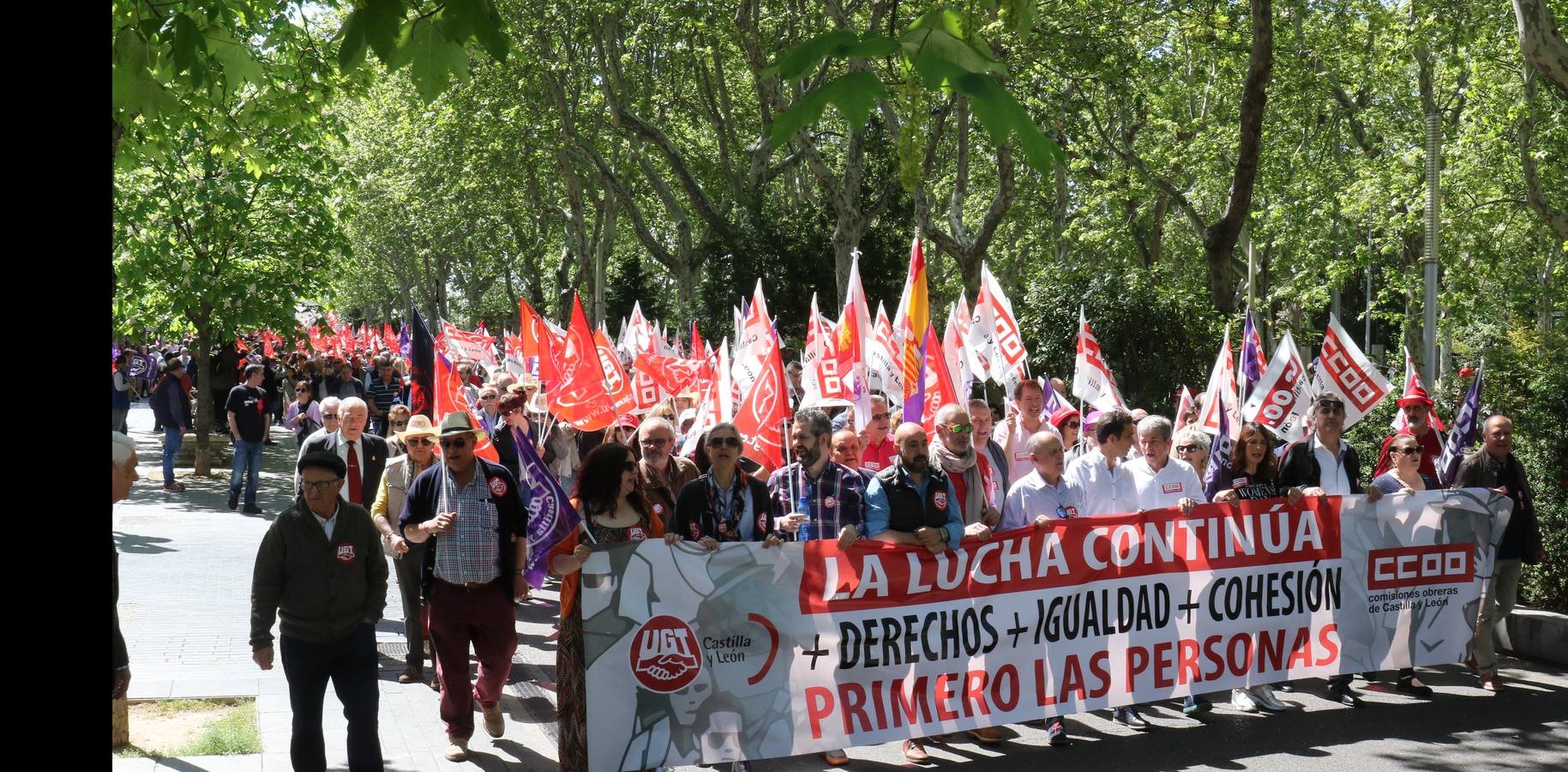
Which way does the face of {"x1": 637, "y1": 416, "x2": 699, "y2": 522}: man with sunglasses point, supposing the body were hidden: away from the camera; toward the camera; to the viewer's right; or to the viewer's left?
toward the camera

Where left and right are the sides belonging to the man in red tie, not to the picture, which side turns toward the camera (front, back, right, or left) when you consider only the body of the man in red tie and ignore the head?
front

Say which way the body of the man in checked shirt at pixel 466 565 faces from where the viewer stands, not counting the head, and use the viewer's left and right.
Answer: facing the viewer

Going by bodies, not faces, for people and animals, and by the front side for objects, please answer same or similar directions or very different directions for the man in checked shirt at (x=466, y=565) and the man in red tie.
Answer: same or similar directions

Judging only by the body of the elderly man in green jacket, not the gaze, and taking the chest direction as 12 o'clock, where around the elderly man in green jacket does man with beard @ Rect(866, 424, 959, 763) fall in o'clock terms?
The man with beard is roughly at 9 o'clock from the elderly man in green jacket.

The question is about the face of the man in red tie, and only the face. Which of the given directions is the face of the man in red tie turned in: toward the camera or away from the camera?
toward the camera

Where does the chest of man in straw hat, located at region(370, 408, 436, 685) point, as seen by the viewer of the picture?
toward the camera

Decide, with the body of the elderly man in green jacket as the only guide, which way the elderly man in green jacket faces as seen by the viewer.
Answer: toward the camera

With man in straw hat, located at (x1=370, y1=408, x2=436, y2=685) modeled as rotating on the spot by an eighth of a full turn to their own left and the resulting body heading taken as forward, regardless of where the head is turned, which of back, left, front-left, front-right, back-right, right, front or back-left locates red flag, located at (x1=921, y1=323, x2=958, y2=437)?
front-left

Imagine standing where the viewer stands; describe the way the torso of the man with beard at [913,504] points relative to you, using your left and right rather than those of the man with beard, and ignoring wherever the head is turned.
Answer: facing the viewer and to the right of the viewer

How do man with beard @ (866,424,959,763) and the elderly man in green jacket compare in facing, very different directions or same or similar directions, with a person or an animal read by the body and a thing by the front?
same or similar directions

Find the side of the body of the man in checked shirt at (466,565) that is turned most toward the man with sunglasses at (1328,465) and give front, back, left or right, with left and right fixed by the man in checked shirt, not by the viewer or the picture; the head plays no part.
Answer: left

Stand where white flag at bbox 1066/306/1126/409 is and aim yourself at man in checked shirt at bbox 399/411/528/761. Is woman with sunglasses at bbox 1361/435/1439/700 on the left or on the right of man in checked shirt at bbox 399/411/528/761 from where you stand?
left

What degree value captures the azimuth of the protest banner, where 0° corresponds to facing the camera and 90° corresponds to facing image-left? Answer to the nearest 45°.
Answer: approximately 315°

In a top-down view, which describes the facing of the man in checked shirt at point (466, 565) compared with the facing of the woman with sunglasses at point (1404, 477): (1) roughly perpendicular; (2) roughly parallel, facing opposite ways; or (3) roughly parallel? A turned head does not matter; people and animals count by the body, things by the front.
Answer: roughly parallel

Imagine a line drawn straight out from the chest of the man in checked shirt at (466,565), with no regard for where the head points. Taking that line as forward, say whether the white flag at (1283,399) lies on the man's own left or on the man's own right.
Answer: on the man's own left
